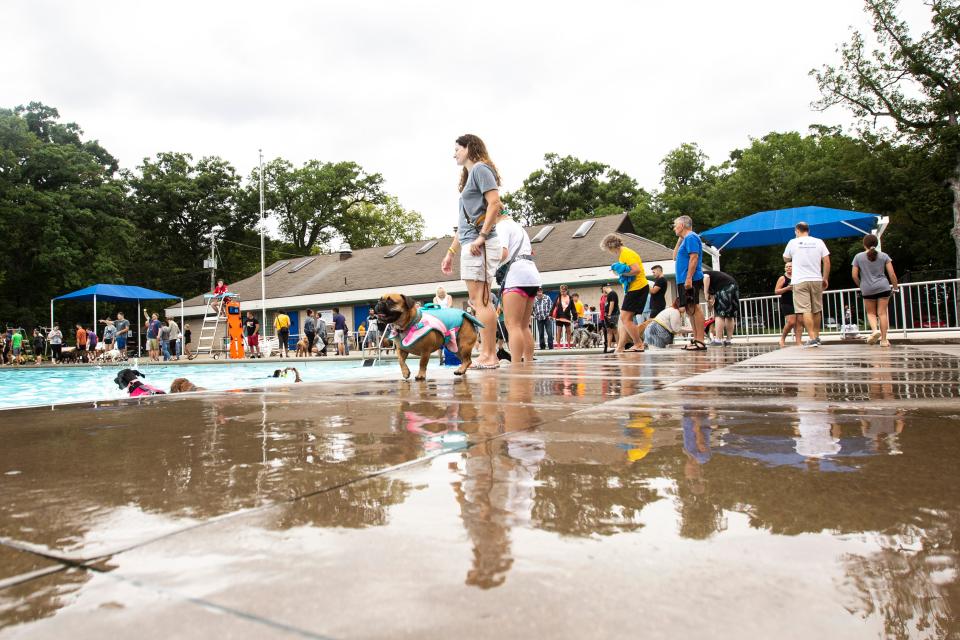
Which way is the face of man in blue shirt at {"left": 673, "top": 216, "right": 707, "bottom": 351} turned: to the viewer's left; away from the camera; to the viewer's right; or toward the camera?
to the viewer's left

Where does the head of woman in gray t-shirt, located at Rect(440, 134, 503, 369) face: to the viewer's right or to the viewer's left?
to the viewer's left

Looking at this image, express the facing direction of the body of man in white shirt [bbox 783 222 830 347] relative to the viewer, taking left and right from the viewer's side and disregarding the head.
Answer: facing away from the viewer

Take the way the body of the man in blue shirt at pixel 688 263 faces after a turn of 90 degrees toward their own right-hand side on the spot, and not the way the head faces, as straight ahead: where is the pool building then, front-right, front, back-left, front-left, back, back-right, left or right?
front-left

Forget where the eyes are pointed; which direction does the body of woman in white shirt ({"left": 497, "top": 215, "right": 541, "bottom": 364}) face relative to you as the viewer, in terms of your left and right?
facing away from the viewer and to the left of the viewer

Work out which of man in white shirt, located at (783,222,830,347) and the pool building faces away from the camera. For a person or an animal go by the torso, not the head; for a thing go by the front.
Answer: the man in white shirt

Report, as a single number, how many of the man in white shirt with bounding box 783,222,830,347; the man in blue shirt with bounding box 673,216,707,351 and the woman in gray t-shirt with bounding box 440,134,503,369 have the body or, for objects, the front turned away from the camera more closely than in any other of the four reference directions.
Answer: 1

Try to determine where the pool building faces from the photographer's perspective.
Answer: facing the viewer and to the left of the viewer

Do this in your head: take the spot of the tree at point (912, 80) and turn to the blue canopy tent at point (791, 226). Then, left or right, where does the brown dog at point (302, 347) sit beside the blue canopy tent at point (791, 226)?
right

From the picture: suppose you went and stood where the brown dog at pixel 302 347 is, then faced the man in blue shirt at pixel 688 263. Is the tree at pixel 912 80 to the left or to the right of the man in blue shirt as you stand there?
left

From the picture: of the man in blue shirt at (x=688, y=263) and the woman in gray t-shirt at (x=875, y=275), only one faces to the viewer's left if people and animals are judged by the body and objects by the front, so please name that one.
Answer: the man in blue shirt

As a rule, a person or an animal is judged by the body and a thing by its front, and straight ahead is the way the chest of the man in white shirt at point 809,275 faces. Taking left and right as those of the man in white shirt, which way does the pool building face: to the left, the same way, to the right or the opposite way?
the opposite way

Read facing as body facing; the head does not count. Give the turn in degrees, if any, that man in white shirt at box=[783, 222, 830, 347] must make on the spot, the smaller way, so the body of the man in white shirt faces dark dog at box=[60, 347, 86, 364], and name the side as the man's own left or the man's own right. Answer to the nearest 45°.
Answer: approximately 90° to the man's own left

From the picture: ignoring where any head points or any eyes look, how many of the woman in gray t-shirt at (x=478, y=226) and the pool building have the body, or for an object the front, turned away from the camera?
0
